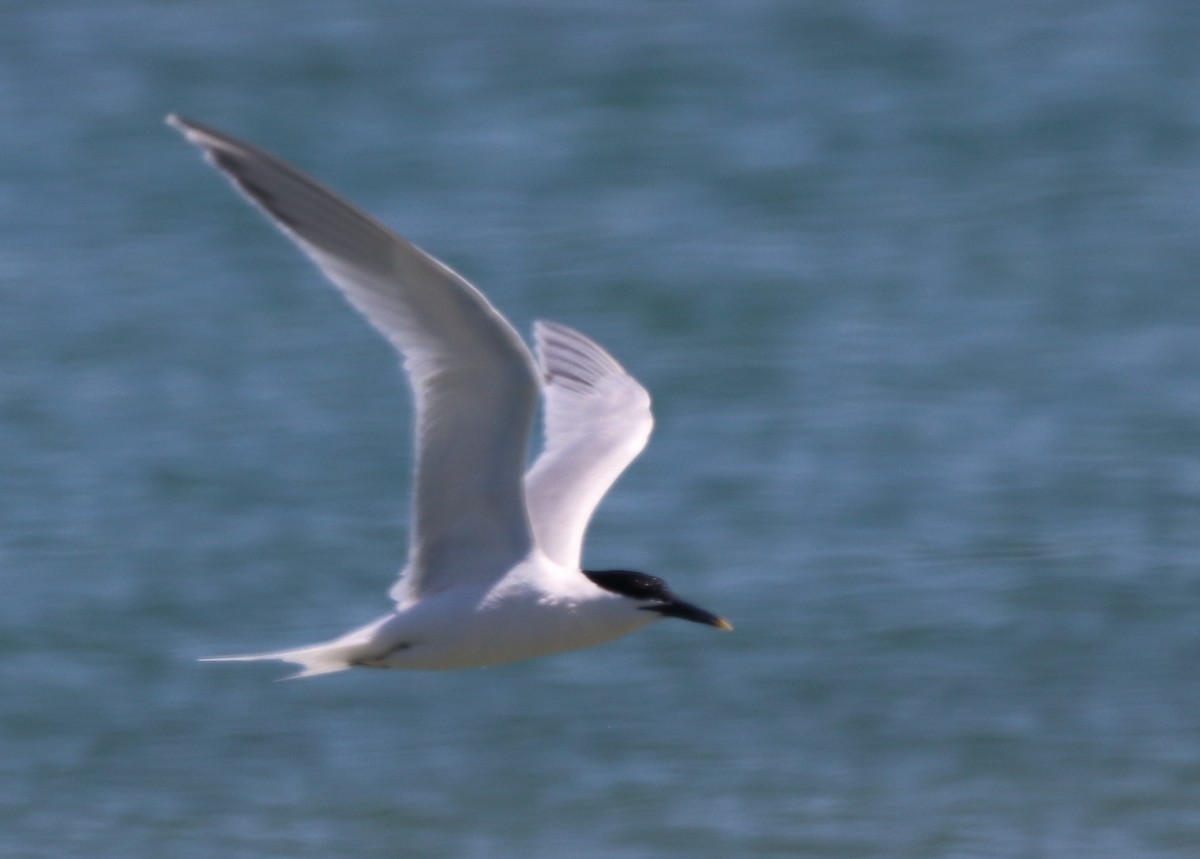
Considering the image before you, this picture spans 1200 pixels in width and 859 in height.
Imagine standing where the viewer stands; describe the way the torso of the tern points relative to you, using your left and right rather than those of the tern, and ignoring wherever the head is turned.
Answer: facing to the right of the viewer
